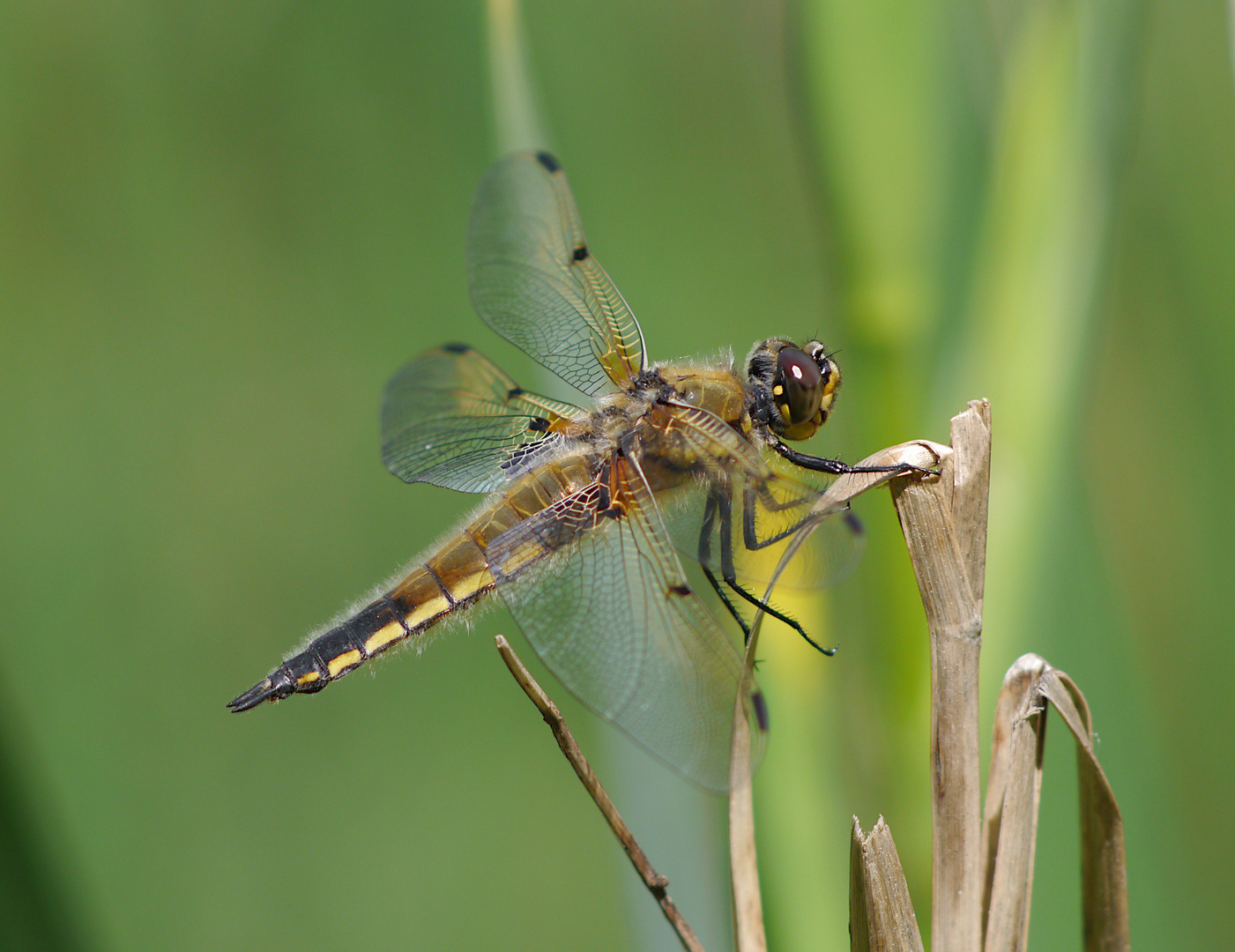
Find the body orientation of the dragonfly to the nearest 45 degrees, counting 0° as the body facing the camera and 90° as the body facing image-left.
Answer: approximately 270°
